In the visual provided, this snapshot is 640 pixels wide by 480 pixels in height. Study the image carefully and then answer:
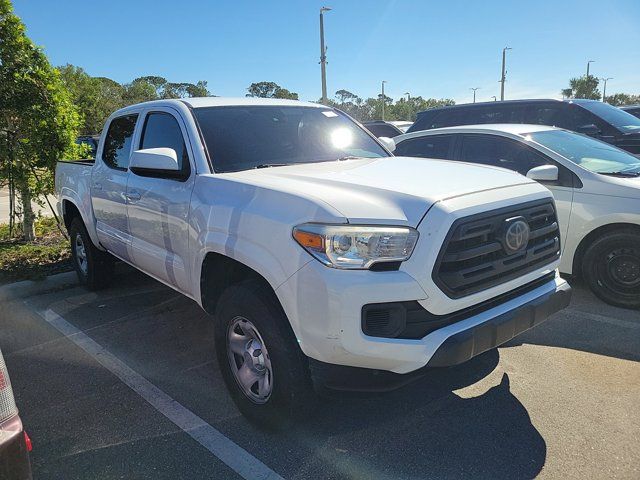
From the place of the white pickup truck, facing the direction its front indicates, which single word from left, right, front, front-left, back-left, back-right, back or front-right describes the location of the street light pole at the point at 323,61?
back-left

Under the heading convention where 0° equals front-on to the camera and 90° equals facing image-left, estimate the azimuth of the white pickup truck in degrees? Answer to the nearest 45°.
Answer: approximately 315°

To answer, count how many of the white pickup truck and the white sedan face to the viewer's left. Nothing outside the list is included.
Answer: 0

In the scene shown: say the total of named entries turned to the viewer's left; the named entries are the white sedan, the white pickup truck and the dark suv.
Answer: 0

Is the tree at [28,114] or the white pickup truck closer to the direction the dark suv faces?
the white pickup truck

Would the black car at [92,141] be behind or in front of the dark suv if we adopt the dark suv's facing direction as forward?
behind

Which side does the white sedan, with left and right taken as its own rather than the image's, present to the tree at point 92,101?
back

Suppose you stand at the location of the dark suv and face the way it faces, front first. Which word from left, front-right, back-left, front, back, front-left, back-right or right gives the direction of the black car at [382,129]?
back

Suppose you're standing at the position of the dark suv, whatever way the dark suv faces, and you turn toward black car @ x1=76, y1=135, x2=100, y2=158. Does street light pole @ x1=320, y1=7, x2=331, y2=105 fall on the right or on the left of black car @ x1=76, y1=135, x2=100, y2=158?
right

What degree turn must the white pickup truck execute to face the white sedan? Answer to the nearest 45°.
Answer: approximately 90° to its left
